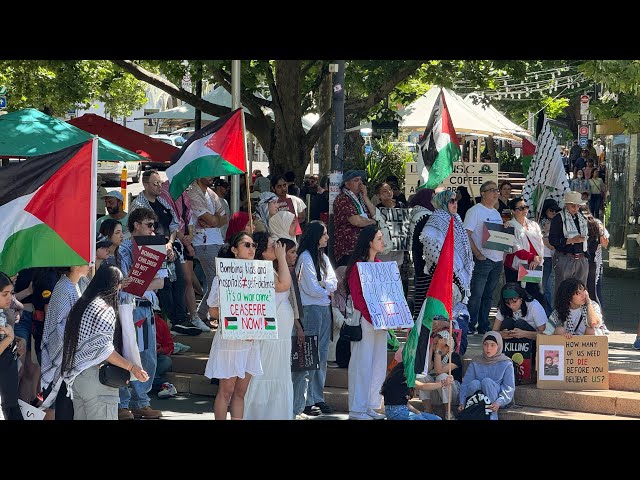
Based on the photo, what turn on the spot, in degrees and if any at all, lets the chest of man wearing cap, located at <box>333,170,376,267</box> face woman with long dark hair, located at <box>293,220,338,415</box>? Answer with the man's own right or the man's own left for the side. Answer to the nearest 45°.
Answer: approximately 45° to the man's own right

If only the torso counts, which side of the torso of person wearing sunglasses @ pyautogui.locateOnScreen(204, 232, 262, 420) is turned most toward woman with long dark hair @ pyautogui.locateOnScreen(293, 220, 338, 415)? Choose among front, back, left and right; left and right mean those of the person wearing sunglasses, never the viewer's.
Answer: left

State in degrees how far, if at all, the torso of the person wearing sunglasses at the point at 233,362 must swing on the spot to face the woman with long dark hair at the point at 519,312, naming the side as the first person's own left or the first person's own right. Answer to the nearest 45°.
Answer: approximately 90° to the first person's own left

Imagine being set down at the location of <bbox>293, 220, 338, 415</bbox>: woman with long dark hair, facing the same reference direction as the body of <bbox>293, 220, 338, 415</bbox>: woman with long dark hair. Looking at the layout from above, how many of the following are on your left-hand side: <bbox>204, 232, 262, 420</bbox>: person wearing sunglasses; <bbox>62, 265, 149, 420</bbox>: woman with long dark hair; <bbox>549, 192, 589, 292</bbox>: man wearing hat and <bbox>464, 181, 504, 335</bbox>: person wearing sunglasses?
2

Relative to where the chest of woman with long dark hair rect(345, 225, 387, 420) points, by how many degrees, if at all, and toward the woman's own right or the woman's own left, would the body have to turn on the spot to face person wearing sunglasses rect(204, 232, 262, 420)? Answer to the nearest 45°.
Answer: approximately 135° to the woman's own right

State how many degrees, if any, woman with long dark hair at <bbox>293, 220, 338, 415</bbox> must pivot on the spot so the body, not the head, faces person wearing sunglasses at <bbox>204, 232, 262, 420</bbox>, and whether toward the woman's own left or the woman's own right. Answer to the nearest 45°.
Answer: approximately 90° to the woman's own right
